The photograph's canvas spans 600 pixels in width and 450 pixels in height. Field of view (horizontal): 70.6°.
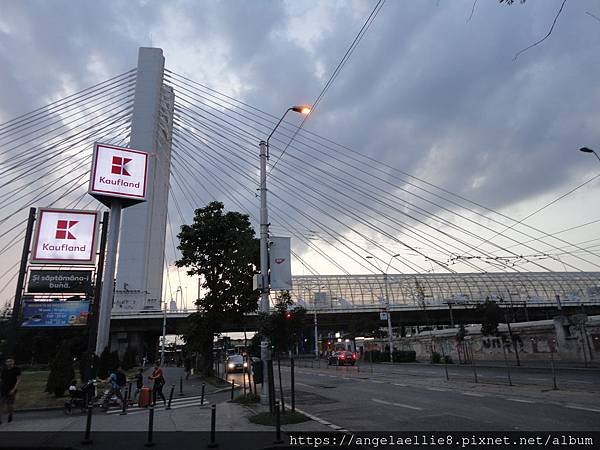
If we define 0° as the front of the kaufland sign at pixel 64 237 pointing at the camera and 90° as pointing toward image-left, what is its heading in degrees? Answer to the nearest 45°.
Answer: approximately 0°

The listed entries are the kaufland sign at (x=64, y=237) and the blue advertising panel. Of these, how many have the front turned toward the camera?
2

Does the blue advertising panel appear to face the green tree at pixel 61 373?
yes

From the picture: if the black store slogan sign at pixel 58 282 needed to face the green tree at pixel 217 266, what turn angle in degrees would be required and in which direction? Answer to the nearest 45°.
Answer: approximately 90° to its left

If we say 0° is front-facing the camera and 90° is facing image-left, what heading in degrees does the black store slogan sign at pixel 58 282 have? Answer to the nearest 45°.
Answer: approximately 0°
